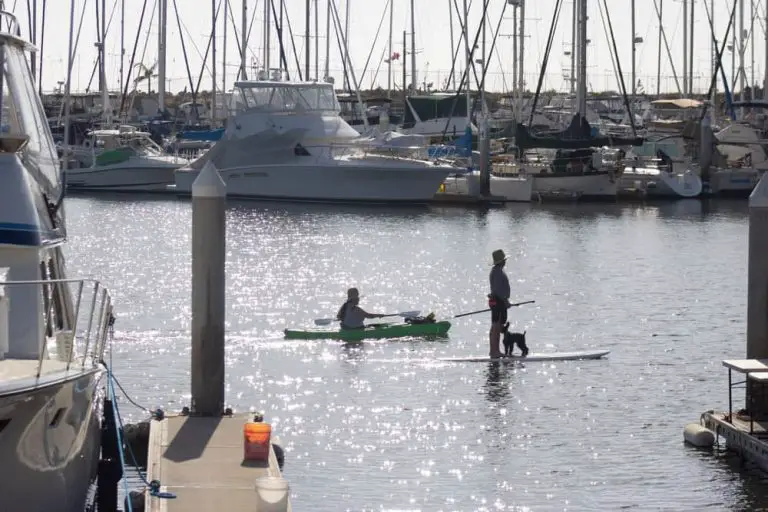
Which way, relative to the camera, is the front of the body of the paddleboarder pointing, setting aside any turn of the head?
to the viewer's right

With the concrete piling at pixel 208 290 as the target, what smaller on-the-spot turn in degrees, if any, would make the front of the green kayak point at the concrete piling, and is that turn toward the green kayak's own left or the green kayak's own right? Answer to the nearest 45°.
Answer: approximately 90° to the green kayak's own right

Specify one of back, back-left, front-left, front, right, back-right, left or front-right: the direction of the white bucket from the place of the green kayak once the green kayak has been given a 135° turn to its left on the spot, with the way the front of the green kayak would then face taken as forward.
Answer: back-left

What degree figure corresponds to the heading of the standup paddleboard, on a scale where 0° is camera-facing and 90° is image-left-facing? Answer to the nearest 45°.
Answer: approximately 270°

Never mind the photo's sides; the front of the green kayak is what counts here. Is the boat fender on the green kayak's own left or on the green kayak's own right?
on the green kayak's own right

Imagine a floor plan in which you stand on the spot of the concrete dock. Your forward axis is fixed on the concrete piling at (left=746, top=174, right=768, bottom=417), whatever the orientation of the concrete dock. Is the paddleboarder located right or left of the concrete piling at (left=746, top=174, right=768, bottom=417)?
left

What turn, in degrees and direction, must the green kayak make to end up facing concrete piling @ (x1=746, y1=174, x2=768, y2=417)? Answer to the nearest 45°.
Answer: approximately 45° to its right

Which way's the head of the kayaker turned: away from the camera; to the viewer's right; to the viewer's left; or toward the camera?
to the viewer's right

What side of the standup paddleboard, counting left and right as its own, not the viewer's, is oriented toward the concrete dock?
right

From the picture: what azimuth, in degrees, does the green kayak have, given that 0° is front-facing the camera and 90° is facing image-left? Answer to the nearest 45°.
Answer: approximately 270°

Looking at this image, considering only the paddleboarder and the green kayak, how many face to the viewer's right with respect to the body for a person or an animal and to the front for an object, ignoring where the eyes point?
2
